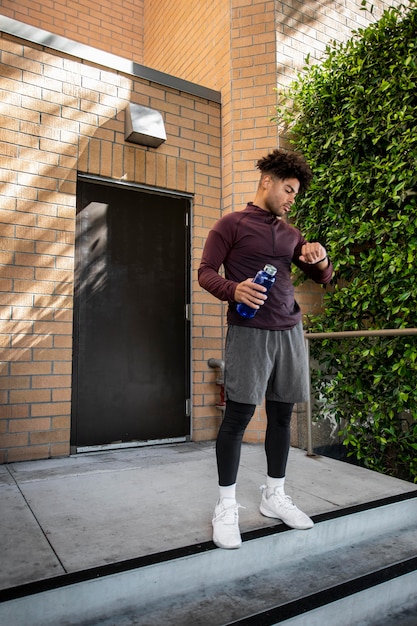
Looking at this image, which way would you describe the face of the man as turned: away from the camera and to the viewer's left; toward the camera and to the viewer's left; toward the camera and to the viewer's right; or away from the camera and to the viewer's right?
toward the camera and to the viewer's right

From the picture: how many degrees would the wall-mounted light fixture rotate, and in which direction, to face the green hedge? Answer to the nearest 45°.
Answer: approximately 45° to its left

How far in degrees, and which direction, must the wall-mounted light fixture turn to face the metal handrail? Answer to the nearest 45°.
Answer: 0° — it already faces it

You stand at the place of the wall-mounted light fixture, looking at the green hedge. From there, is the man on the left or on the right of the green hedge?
right

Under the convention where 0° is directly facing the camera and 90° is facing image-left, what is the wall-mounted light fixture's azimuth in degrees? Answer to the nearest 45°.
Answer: approximately 315°
